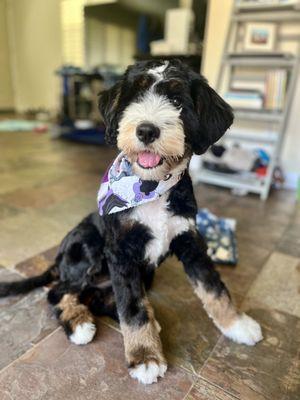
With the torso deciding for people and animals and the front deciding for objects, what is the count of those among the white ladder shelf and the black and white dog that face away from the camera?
0

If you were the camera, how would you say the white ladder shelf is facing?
facing the viewer and to the left of the viewer

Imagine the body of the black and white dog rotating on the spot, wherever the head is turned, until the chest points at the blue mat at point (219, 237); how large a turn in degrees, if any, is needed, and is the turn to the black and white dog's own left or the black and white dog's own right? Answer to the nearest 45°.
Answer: approximately 90° to the black and white dog's own left

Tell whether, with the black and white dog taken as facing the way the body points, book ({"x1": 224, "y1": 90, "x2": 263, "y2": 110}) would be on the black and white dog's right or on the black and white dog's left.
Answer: on the black and white dog's left

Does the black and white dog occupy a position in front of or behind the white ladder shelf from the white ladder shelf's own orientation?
in front

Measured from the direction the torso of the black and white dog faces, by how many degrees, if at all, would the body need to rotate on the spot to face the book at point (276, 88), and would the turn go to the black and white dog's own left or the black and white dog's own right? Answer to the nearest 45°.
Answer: approximately 90° to the black and white dog's own left

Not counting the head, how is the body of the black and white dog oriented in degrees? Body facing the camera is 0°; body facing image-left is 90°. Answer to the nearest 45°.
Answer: approximately 315°
